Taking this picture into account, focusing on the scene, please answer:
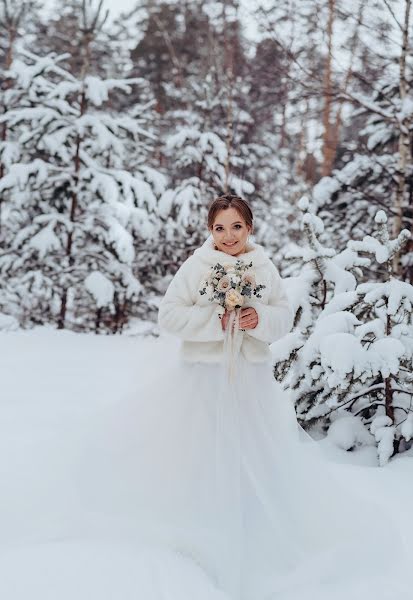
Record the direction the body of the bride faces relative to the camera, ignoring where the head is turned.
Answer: toward the camera

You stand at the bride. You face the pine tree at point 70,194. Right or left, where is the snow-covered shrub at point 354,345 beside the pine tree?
right

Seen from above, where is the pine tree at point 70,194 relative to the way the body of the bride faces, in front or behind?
behind

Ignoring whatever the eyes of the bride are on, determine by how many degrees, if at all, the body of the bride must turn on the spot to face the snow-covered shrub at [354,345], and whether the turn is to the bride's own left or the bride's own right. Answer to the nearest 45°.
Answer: approximately 135° to the bride's own left
